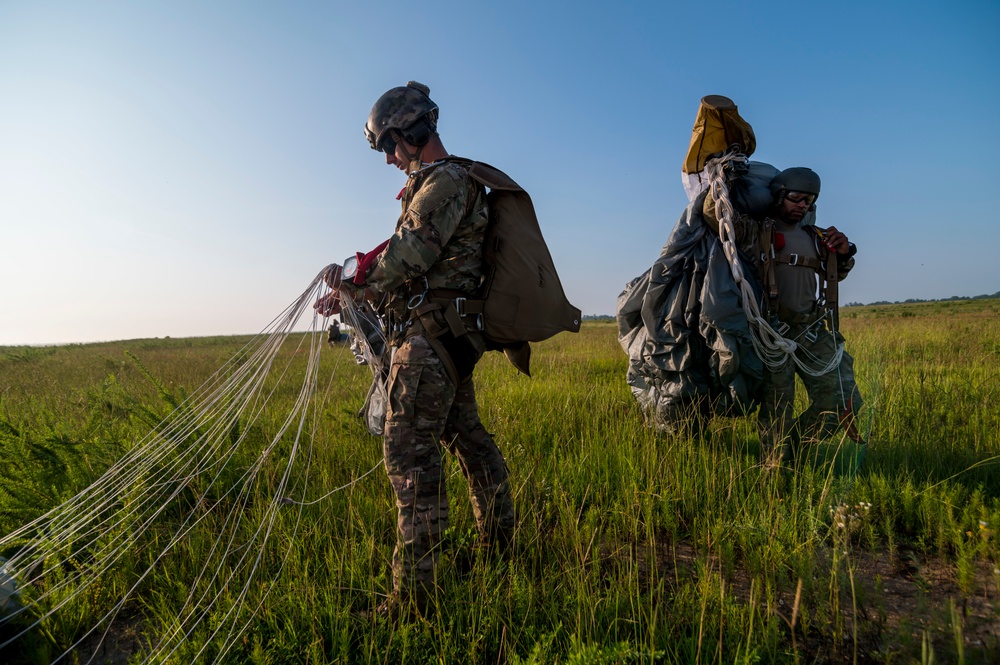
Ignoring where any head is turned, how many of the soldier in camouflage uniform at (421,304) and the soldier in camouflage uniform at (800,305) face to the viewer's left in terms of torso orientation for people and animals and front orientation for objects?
1

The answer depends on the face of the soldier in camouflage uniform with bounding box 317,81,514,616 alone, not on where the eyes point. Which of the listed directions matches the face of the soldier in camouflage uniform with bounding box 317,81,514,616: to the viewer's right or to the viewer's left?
to the viewer's left

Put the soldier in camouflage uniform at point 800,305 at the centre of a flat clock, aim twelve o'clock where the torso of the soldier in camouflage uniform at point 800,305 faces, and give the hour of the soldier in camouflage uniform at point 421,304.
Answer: the soldier in camouflage uniform at point 421,304 is roughly at 1 o'clock from the soldier in camouflage uniform at point 800,305.

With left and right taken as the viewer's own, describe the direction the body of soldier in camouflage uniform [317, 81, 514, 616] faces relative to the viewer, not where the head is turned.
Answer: facing to the left of the viewer

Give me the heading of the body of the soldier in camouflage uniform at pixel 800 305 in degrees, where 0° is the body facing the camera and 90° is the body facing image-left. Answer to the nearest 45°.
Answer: approximately 0°

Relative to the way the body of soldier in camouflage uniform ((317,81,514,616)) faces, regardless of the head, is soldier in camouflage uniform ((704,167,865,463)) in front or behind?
behind
